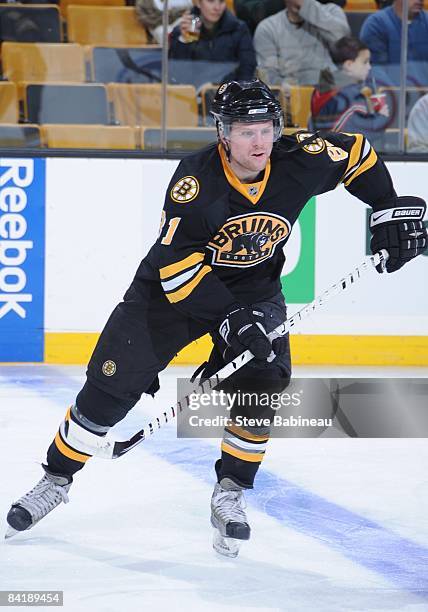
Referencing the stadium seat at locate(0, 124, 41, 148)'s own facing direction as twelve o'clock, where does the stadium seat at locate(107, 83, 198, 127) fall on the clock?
the stadium seat at locate(107, 83, 198, 127) is roughly at 7 o'clock from the stadium seat at locate(0, 124, 41, 148).

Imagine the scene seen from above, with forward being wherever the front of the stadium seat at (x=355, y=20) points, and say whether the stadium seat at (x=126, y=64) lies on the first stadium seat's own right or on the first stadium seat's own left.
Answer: on the first stadium seat's own right

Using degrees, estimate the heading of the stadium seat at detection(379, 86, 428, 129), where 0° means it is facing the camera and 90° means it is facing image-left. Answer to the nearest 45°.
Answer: approximately 0°

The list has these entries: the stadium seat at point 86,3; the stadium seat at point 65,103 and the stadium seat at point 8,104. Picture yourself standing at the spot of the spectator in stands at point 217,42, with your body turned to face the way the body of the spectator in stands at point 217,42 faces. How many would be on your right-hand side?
3

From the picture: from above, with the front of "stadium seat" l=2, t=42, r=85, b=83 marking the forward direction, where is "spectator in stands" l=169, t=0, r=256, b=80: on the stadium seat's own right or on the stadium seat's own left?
on the stadium seat's own left

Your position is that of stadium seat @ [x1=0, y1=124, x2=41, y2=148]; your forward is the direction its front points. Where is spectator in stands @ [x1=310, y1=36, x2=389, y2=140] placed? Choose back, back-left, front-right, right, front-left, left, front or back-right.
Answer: left

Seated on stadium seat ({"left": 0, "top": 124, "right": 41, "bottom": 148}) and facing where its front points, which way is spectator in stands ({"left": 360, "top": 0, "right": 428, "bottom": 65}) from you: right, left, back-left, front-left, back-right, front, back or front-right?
left

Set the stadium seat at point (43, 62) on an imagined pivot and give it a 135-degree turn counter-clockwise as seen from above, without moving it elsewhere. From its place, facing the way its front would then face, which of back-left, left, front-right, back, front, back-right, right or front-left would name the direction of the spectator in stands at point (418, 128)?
front-right
